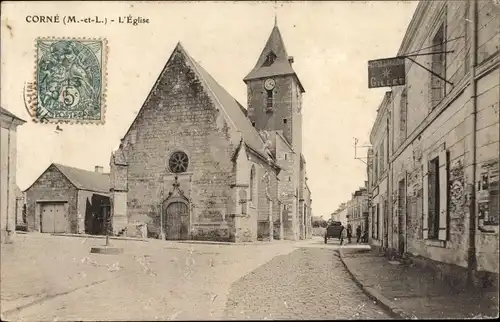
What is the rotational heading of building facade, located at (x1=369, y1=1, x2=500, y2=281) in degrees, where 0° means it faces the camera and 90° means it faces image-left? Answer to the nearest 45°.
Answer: approximately 90°
